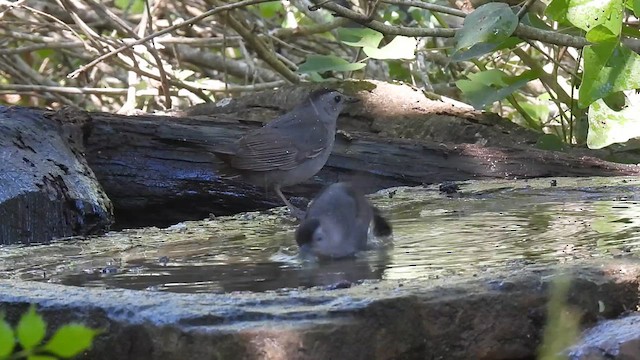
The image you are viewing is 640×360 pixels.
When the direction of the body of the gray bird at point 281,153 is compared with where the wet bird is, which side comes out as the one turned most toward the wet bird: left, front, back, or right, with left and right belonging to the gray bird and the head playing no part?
right

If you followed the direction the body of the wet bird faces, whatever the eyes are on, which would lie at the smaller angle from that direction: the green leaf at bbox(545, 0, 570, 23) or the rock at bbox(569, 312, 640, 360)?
the rock

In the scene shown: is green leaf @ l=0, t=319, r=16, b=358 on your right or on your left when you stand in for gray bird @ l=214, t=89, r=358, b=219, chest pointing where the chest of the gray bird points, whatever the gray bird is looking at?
on your right

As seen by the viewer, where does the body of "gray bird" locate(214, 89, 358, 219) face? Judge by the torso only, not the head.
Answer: to the viewer's right

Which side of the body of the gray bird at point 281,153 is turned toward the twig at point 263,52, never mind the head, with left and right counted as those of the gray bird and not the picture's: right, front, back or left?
left

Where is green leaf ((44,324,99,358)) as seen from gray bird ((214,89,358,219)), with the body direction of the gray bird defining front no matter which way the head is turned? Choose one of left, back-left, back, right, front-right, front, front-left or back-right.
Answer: right

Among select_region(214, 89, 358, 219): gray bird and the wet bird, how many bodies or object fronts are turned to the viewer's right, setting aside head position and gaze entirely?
1
